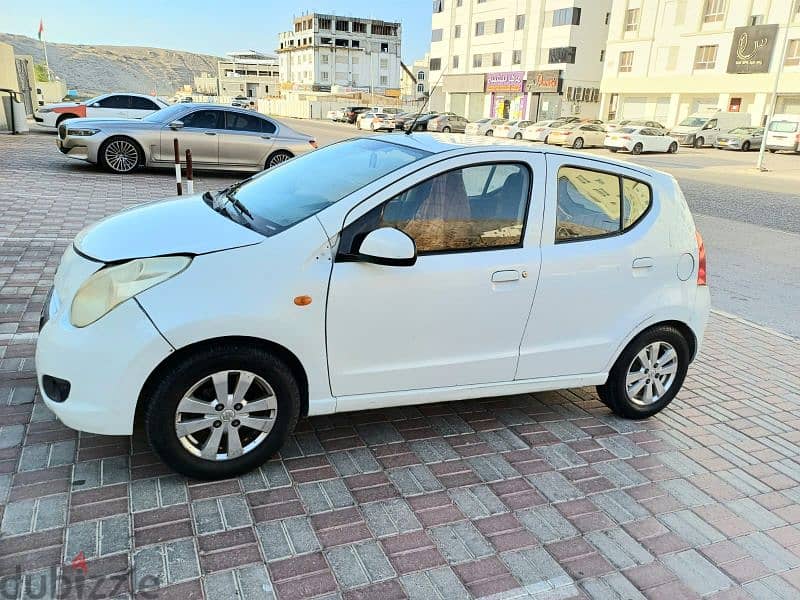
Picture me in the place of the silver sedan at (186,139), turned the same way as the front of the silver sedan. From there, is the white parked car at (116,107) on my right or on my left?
on my right

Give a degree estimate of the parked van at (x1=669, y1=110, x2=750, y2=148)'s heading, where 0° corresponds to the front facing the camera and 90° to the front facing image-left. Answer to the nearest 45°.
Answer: approximately 45°

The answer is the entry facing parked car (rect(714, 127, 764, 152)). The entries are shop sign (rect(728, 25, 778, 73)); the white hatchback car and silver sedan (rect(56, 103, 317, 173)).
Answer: the shop sign

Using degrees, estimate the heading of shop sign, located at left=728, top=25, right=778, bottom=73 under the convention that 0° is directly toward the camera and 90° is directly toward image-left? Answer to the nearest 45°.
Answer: approximately 0°

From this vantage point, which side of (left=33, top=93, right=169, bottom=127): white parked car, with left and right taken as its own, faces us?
left

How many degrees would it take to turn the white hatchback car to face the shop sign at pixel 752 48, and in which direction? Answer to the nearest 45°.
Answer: approximately 180°

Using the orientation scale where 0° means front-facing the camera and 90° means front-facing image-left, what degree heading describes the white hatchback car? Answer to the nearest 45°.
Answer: approximately 45°

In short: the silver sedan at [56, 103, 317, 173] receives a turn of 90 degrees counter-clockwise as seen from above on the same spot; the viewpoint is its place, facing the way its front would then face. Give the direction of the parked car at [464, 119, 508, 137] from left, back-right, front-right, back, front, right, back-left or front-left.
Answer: back-left

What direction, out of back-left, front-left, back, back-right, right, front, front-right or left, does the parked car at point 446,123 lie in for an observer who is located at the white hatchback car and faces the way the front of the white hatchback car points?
back-right

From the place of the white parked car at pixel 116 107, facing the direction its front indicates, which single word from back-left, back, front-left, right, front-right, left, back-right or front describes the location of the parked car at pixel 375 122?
back-right

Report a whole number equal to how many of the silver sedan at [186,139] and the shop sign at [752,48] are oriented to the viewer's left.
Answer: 1

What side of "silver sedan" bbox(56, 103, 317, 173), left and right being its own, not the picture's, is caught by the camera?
left
